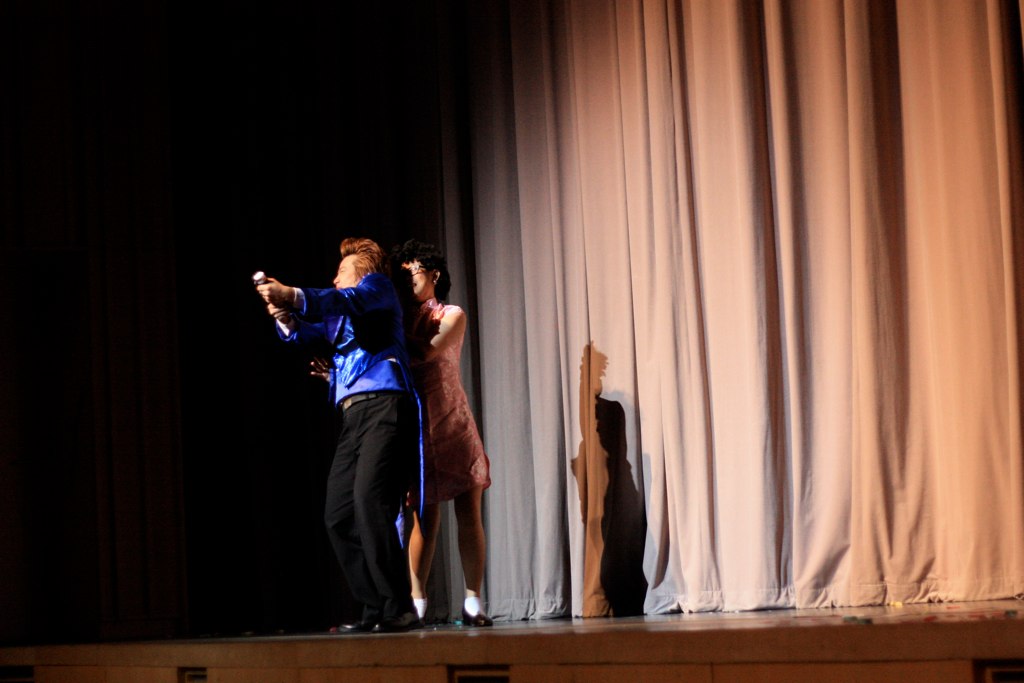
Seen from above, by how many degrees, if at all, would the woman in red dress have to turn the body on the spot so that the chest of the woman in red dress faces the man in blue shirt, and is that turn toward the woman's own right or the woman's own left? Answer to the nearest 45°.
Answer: approximately 45° to the woman's own left

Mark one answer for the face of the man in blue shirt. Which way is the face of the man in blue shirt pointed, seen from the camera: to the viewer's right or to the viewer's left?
to the viewer's left

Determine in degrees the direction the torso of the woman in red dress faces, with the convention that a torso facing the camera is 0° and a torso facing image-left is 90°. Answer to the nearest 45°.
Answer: approximately 45°
